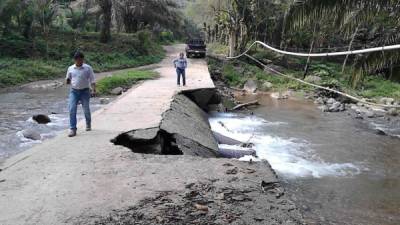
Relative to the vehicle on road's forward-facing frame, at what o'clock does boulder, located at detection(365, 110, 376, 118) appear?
The boulder is roughly at 11 o'clock from the vehicle on road.

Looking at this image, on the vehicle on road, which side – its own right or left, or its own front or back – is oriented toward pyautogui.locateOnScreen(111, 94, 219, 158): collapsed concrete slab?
front

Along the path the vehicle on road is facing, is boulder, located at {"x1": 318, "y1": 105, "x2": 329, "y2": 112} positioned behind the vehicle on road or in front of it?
in front

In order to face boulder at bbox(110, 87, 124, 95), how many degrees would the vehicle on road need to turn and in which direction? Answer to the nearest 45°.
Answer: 0° — it already faces it

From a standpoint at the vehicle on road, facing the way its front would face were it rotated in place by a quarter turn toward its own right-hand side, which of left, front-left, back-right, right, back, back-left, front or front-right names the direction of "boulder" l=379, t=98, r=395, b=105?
back-left

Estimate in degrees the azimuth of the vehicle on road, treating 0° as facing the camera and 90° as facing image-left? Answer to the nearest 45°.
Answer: approximately 0°

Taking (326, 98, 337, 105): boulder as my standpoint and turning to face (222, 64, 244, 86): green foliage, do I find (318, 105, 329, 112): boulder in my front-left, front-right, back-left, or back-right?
back-left

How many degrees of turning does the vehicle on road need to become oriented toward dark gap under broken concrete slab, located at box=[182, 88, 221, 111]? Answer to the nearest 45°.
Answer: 0° — it already faces it

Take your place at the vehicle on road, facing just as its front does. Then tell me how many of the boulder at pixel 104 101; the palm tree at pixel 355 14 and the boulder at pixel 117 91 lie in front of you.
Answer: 3

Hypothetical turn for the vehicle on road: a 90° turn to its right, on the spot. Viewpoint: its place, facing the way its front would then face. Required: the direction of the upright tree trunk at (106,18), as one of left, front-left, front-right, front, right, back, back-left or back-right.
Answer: back

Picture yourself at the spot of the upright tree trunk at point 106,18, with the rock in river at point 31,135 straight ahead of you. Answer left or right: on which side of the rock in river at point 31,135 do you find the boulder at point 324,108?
left

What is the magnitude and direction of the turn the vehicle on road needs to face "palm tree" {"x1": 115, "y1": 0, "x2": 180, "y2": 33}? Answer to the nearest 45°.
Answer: approximately 135° to its right

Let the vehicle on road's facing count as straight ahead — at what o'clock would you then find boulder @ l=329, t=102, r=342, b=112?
The boulder is roughly at 11 o'clock from the vehicle on road.

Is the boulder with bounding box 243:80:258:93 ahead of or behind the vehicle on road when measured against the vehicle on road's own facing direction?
ahead

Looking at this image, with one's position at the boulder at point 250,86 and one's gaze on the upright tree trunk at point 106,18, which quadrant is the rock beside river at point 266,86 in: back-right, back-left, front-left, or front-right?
back-right

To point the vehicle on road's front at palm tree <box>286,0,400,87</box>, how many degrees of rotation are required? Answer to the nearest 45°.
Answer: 0° — it already faces it
